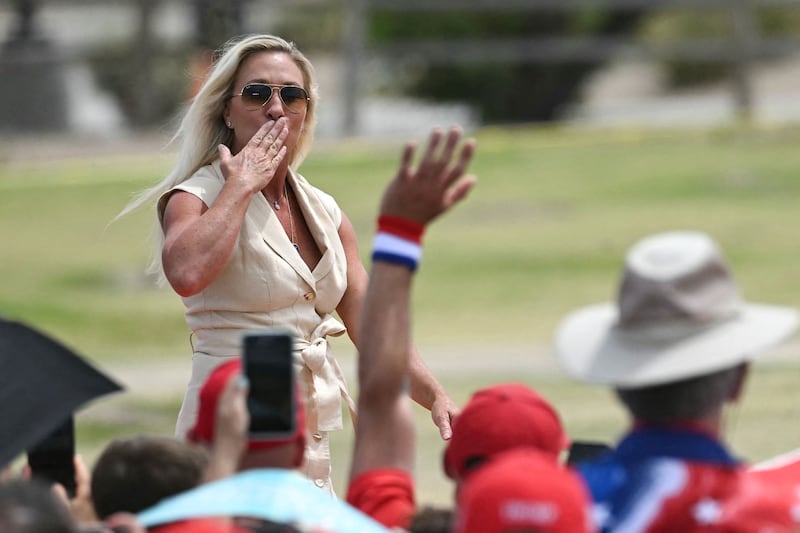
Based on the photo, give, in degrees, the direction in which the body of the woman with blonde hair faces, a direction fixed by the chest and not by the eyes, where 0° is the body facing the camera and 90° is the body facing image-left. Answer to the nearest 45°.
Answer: approximately 315°
